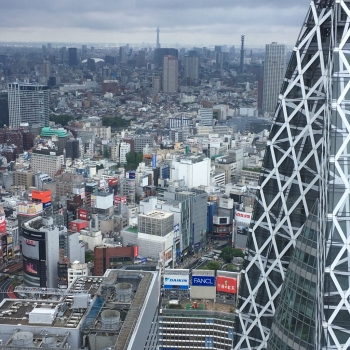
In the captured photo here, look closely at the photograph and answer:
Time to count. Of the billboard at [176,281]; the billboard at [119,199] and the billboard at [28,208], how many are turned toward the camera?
3

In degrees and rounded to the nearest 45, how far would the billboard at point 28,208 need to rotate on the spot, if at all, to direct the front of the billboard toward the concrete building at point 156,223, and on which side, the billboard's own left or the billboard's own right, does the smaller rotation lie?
approximately 45° to the billboard's own left

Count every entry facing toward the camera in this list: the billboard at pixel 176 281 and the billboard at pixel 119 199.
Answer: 2

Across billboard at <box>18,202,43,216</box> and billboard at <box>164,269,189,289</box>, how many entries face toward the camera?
2

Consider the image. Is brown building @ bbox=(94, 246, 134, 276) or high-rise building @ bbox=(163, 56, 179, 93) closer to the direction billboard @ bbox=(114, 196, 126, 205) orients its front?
the brown building

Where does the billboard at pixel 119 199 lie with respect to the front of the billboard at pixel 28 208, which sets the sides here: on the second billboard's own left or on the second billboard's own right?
on the second billboard's own left

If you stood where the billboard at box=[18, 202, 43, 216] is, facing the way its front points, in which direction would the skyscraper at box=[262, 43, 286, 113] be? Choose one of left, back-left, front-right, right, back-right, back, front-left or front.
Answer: back-left

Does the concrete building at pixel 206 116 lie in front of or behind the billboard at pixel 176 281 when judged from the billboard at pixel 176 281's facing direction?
behind

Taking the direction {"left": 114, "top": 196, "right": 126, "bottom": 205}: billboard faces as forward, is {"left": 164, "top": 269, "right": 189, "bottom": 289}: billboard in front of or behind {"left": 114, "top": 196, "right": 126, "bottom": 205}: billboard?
in front

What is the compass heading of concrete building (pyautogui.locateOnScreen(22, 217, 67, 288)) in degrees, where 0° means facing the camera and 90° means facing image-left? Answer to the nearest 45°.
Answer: approximately 45°

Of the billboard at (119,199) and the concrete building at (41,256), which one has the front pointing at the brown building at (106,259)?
the billboard

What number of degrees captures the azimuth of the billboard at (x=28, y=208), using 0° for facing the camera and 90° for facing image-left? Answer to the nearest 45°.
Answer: approximately 0°

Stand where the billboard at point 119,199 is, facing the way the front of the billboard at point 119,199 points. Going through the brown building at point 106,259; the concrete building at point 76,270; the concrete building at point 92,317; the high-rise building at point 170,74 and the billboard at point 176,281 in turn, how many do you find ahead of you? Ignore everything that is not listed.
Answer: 4
